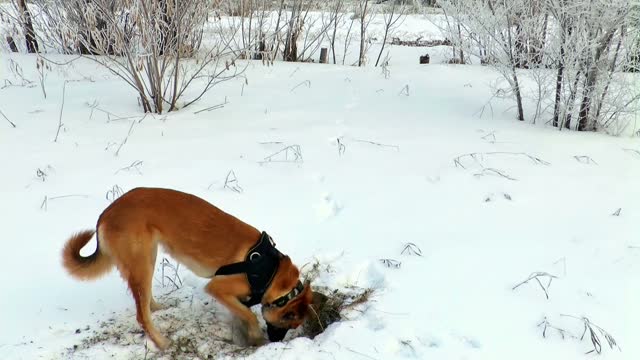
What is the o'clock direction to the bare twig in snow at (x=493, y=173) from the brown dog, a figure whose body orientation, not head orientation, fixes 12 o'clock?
The bare twig in snow is roughly at 11 o'clock from the brown dog.

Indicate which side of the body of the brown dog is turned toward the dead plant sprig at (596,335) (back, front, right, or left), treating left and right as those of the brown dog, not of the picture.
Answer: front

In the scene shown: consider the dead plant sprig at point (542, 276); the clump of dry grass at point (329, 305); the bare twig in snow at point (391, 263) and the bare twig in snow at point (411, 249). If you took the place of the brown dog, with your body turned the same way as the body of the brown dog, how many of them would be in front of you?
4

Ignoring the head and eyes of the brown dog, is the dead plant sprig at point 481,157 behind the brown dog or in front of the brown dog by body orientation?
in front

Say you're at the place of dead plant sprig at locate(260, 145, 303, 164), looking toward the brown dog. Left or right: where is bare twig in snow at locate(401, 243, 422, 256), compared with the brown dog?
left

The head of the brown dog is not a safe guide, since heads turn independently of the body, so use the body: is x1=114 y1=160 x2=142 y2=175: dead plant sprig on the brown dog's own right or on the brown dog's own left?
on the brown dog's own left

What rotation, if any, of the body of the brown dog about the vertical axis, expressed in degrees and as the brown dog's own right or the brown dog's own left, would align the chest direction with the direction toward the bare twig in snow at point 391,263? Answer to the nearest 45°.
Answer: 0° — it already faces it

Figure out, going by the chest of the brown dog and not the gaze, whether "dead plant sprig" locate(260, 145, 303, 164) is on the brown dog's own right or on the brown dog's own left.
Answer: on the brown dog's own left

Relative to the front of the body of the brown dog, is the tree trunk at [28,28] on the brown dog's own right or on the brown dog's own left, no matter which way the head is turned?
on the brown dog's own left

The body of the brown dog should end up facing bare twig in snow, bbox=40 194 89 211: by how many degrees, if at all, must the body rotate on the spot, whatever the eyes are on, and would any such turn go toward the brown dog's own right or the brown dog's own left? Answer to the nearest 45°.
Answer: approximately 135° to the brown dog's own left

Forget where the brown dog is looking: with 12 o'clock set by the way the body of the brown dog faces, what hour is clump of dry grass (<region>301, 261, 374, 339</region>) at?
The clump of dry grass is roughly at 12 o'clock from the brown dog.

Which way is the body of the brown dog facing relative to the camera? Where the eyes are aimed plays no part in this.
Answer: to the viewer's right

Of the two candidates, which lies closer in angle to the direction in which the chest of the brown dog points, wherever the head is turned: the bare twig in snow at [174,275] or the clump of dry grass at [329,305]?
the clump of dry grass

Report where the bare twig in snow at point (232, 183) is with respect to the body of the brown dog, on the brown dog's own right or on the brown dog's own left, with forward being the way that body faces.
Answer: on the brown dog's own left
